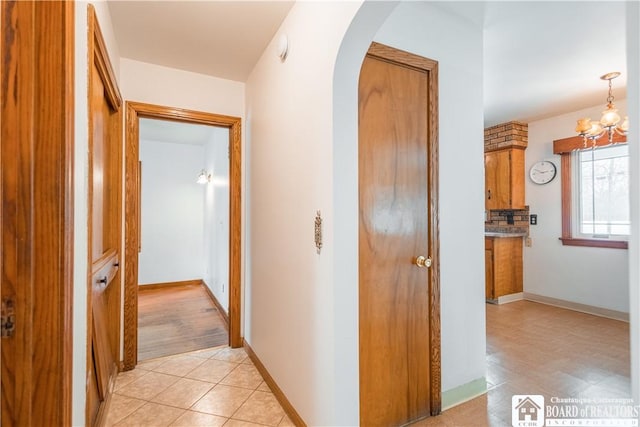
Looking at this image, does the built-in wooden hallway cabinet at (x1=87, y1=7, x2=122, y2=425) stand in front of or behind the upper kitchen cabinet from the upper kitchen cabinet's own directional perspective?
in front

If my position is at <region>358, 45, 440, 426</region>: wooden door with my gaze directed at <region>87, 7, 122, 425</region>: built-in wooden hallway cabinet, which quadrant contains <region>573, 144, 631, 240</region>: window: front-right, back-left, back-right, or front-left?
back-right

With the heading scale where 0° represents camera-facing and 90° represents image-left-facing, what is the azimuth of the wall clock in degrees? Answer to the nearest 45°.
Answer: approximately 45°

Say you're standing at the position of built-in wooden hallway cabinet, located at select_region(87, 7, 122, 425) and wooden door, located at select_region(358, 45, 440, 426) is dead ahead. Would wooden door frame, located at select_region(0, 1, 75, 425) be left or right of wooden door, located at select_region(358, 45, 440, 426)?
right

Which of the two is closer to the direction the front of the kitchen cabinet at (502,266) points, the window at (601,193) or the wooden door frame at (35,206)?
the wooden door frame

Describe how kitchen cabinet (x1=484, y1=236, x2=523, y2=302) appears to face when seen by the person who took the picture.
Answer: facing the viewer and to the left of the viewer

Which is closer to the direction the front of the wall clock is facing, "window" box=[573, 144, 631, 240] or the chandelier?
the chandelier

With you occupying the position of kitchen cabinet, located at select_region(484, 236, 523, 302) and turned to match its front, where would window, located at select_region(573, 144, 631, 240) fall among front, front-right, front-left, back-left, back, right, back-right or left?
back-left
